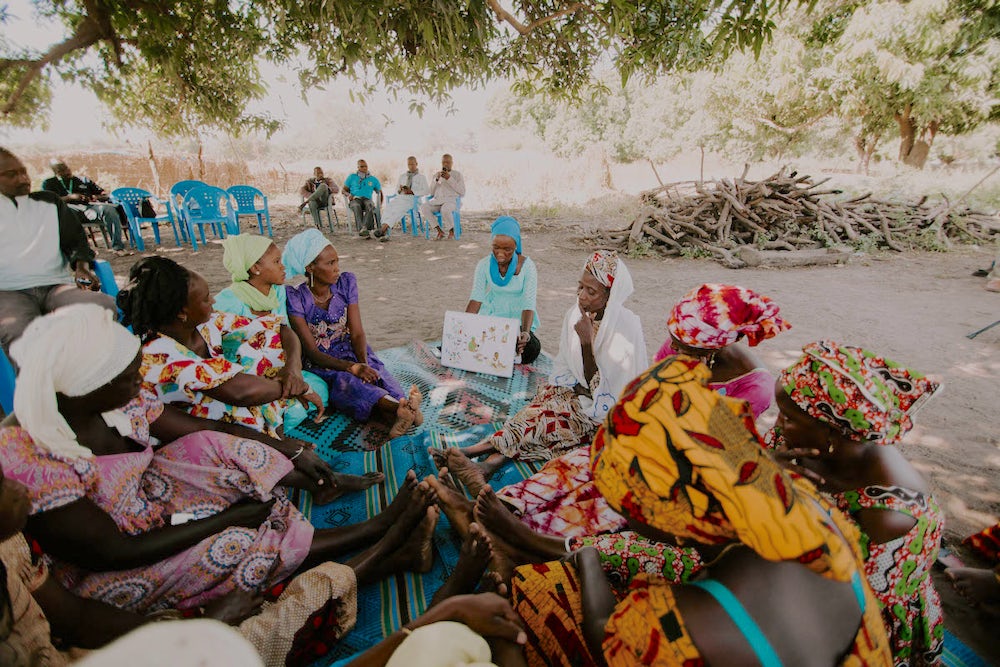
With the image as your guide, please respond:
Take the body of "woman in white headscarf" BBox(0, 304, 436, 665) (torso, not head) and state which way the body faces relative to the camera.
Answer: to the viewer's right

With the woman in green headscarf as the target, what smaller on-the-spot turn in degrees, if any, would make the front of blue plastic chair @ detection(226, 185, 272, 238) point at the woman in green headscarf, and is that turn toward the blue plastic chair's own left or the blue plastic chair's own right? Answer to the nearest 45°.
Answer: approximately 45° to the blue plastic chair's own right

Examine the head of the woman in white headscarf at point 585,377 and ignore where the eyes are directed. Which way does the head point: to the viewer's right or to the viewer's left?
to the viewer's left

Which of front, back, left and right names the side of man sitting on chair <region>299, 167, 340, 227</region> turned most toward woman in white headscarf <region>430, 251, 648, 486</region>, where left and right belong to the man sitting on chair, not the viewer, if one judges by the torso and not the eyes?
front

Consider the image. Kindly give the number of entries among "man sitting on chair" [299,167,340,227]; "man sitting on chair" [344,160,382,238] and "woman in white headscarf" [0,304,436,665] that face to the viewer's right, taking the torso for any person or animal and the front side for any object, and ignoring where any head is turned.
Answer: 1

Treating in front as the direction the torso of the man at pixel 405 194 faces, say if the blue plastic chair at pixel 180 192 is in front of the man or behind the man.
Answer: in front

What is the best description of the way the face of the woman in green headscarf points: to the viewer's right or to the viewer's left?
to the viewer's right

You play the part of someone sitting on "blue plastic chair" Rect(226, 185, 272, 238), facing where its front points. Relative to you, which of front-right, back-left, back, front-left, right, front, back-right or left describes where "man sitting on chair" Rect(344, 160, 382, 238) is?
front-left

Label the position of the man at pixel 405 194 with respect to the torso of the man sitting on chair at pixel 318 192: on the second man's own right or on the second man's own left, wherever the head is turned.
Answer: on the second man's own left

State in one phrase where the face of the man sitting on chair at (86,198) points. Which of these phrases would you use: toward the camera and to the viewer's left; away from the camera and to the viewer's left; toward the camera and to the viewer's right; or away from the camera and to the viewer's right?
toward the camera and to the viewer's right

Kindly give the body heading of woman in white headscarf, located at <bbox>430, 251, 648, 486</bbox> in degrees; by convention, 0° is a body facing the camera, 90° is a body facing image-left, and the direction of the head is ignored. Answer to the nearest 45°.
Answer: approximately 45°

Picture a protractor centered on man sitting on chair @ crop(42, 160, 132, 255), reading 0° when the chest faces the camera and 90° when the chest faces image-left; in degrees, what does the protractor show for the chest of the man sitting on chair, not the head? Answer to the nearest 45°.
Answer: approximately 315°

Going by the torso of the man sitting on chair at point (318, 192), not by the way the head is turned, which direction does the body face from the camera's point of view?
toward the camera

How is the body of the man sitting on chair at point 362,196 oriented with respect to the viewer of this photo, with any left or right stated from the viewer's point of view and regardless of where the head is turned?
facing the viewer

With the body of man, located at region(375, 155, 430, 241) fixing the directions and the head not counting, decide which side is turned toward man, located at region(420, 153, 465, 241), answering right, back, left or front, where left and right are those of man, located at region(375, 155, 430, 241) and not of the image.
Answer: left
